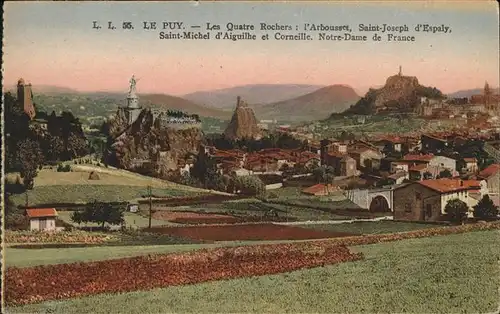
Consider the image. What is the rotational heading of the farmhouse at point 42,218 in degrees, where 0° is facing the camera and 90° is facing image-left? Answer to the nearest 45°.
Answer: approximately 0°

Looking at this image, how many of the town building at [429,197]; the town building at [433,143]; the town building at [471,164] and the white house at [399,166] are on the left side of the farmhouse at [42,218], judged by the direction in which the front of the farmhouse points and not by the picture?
4

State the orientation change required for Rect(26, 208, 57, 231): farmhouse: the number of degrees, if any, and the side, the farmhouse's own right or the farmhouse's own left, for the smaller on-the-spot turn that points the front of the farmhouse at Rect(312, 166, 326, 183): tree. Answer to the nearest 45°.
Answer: approximately 90° to the farmhouse's own left
